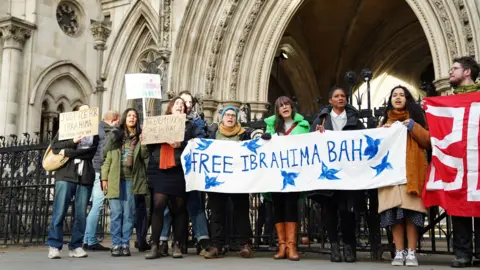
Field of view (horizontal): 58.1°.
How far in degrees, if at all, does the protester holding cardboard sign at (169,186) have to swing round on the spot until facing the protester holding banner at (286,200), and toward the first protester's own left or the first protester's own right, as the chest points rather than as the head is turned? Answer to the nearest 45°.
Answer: approximately 90° to the first protester's own left

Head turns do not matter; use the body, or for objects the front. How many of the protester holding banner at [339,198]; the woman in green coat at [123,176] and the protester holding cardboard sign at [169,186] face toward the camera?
3

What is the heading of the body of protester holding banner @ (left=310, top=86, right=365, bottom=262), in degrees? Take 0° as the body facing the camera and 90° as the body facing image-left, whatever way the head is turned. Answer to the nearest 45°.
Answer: approximately 0°

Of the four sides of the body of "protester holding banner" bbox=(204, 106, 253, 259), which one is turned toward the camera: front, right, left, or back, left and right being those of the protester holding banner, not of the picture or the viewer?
front

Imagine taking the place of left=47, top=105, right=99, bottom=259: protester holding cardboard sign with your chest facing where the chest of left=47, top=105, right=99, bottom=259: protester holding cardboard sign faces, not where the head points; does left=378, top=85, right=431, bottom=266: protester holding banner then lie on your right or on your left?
on your left

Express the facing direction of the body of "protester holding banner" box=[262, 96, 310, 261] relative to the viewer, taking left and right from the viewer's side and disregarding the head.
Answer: facing the viewer

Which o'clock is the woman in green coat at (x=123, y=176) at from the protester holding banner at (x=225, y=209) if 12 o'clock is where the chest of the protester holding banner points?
The woman in green coat is roughly at 3 o'clock from the protester holding banner.

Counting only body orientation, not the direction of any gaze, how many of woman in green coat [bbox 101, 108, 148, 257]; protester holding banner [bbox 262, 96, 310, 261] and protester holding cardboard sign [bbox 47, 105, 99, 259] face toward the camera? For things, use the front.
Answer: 3

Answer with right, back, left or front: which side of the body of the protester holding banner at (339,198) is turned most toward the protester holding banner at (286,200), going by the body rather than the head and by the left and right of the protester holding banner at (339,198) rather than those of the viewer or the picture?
right

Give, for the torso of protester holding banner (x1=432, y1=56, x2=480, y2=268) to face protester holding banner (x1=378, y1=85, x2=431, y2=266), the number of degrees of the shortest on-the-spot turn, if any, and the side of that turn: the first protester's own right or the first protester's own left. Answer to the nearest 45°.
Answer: approximately 45° to the first protester's own right

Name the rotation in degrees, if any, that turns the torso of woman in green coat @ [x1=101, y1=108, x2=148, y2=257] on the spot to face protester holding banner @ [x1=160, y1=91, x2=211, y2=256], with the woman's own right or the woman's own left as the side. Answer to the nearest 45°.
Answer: approximately 90° to the woman's own left

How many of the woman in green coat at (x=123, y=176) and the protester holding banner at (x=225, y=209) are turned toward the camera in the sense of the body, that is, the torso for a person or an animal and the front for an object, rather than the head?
2

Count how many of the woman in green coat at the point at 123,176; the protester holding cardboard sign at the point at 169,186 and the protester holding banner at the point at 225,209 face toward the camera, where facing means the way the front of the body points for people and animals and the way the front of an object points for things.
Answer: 3

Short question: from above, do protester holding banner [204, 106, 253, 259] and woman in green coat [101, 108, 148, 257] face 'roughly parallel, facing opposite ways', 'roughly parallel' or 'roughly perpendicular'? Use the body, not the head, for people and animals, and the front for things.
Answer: roughly parallel
